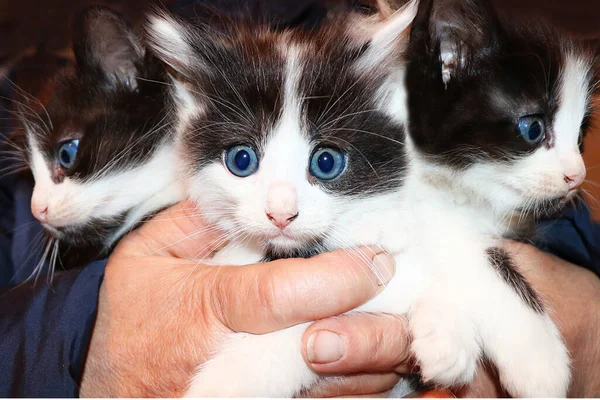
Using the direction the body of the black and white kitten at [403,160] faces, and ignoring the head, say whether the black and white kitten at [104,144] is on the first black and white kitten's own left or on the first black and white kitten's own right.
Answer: on the first black and white kitten's own right

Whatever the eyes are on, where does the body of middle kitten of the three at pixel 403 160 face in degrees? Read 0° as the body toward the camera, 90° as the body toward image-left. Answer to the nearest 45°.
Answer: approximately 0°
